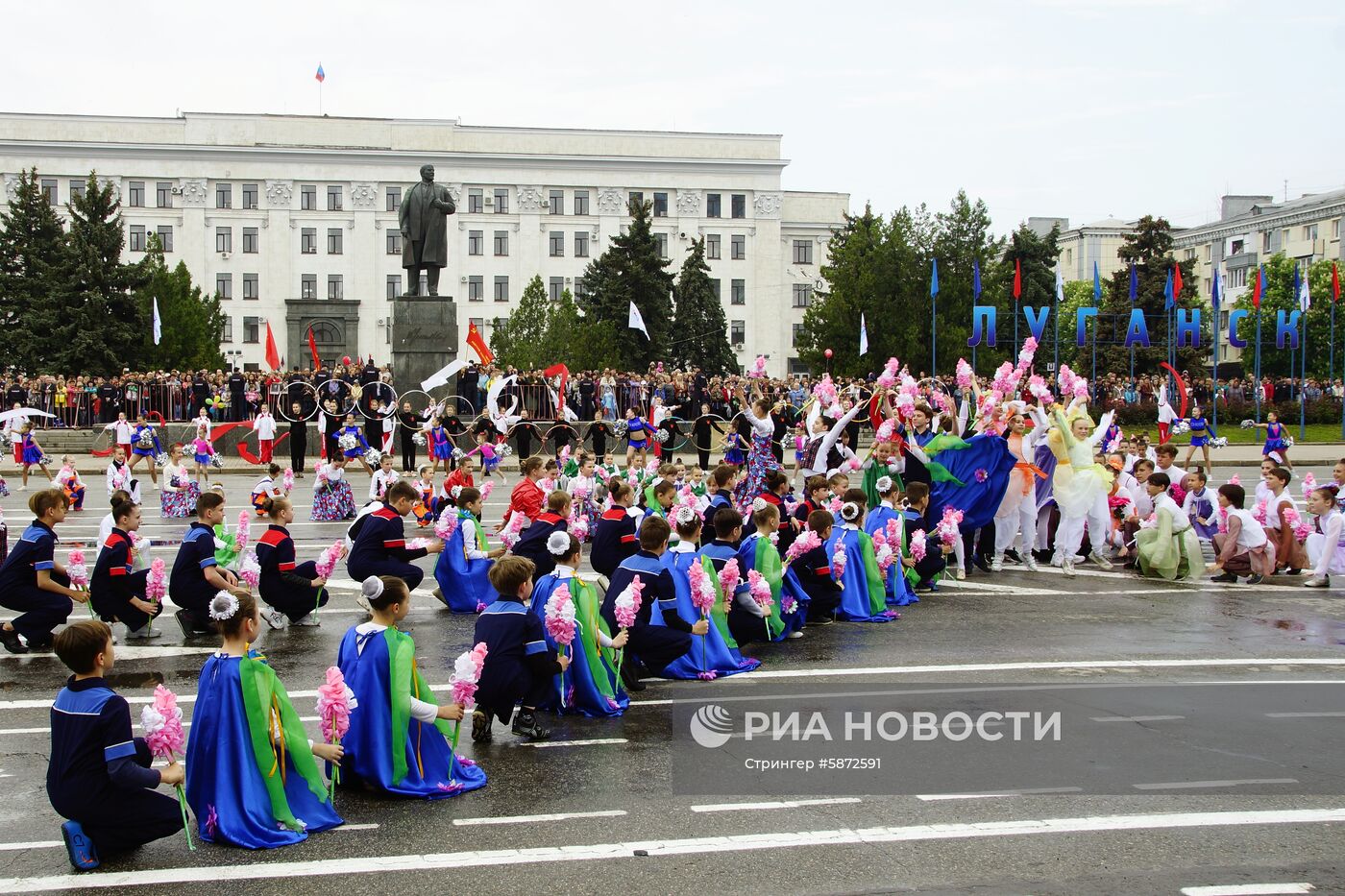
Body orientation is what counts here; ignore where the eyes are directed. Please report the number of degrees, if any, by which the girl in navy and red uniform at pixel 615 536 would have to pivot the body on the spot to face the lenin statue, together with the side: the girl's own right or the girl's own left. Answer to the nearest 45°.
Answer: approximately 45° to the girl's own left

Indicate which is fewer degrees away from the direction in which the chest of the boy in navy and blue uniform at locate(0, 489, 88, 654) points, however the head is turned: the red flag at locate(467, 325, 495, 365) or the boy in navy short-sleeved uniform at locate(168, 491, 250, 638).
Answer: the boy in navy short-sleeved uniform

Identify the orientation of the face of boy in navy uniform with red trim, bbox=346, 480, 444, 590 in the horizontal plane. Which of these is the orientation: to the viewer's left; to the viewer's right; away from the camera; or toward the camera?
to the viewer's right

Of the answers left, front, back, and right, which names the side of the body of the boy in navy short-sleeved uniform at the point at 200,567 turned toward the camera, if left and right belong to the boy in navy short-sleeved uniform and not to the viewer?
right

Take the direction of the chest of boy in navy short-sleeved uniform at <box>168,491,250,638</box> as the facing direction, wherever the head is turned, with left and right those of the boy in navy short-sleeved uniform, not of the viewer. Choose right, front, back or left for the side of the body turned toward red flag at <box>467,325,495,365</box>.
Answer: left

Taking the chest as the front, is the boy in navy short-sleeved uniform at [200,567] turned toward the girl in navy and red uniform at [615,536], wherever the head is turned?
yes

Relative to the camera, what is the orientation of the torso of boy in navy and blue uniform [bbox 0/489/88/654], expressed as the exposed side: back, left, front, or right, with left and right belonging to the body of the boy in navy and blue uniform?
right

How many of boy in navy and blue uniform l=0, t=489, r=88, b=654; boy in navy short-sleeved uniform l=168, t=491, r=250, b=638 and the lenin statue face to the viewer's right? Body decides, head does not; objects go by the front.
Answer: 2

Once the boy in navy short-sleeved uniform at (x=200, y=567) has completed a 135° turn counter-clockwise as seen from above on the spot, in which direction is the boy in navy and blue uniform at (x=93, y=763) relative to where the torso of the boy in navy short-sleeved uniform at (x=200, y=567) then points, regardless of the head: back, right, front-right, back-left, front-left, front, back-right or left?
back-left

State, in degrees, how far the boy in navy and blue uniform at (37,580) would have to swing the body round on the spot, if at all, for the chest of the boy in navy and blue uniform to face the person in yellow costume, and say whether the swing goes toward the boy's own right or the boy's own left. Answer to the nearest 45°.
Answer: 0° — they already face them

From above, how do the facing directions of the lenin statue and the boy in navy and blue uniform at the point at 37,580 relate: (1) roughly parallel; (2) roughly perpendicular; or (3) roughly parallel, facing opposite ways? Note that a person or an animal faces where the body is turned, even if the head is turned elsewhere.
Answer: roughly perpendicular

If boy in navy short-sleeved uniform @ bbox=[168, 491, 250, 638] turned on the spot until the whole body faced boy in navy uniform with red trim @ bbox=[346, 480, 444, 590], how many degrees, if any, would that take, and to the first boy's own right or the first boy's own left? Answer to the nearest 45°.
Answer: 0° — they already face them

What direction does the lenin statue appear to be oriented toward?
toward the camera

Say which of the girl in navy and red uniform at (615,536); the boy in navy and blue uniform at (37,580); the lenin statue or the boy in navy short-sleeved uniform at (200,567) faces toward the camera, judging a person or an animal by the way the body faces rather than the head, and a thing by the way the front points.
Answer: the lenin statue

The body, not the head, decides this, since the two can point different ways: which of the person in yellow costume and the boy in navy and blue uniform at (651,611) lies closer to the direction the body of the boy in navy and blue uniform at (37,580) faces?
the person in yellow costume

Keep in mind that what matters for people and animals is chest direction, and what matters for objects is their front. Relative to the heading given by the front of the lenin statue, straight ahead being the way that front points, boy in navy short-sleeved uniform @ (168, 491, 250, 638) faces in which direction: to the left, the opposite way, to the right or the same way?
to the left
